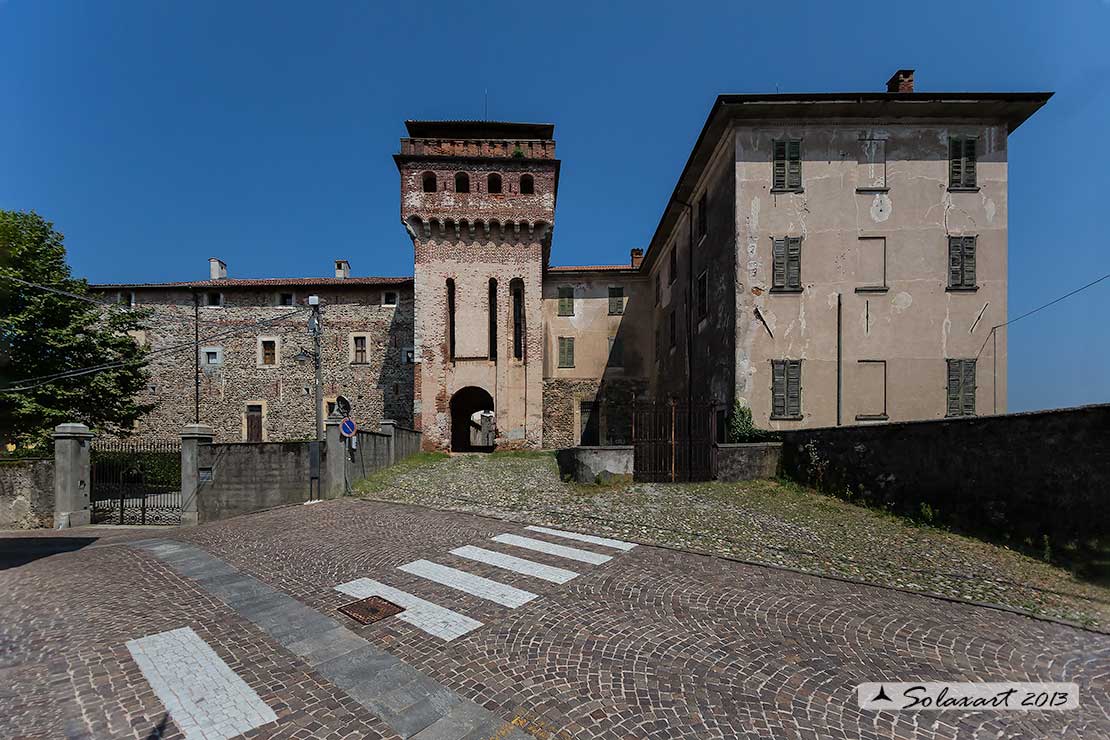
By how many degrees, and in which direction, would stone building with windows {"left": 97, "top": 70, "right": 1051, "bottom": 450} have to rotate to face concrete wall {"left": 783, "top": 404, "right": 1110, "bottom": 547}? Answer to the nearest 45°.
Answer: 0° — it already faces it

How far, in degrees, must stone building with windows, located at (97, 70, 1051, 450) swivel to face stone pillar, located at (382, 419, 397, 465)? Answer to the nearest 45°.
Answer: approximately 90° to its right

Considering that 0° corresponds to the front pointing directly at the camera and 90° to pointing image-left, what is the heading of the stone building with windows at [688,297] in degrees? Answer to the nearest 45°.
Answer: approximately 0°
